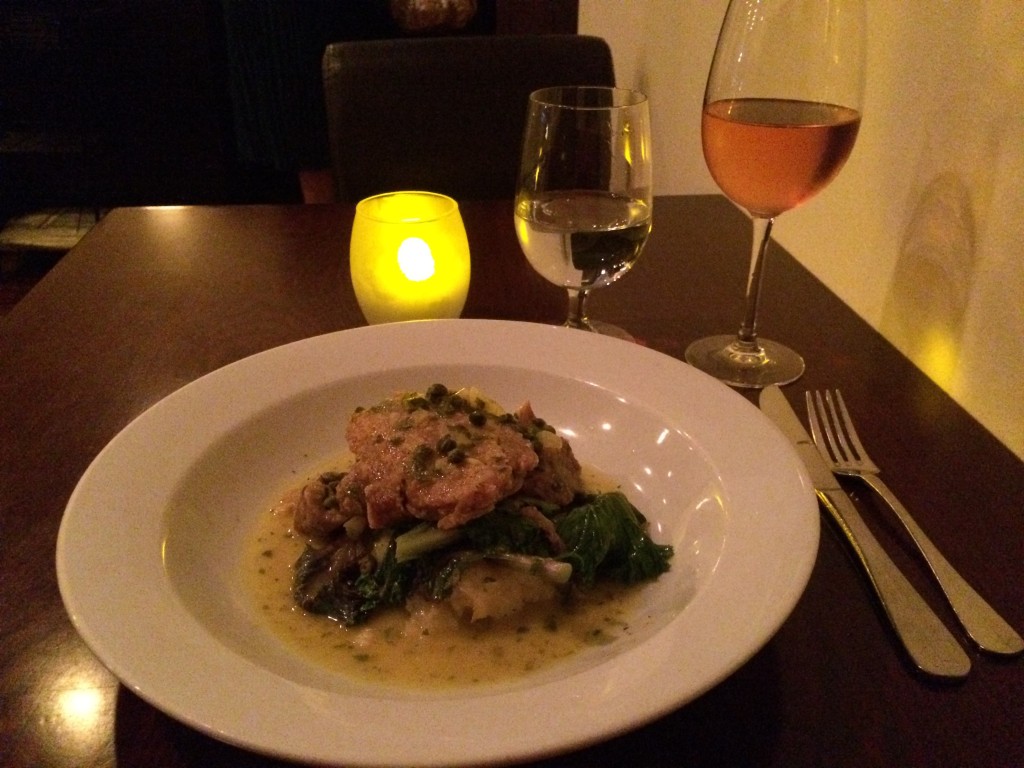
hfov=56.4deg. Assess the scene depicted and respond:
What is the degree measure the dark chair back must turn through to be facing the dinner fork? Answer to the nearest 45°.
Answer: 0° — it already faces it

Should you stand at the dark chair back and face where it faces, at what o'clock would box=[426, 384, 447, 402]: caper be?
The caper is roughly at 12 o'clock from the dark chair back.

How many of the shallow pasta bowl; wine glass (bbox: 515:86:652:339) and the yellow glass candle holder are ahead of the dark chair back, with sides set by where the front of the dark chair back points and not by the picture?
3

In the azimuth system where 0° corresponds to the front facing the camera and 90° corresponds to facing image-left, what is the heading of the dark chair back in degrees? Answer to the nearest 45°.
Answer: approximately 0°

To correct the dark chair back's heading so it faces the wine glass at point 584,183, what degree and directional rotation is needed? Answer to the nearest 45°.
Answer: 0° — it already faces it

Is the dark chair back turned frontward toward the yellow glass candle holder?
yes
